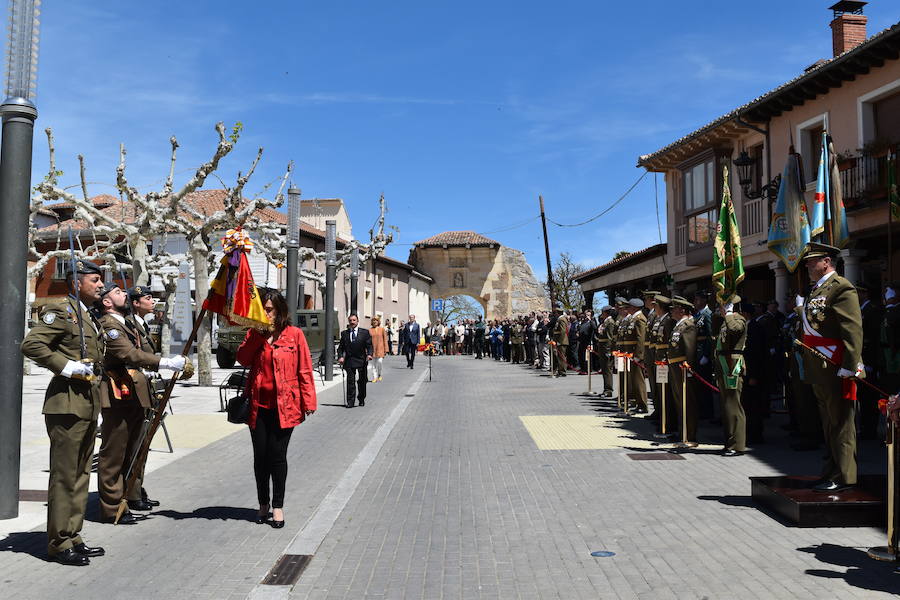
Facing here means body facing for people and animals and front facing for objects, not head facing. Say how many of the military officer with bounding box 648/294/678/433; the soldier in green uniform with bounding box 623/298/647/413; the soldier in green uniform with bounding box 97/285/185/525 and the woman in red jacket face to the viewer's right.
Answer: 1

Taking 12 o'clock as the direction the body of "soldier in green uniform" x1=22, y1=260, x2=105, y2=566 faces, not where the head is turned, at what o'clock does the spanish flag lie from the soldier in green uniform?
The spanish flag is roughly at 11 o'clock from the soldier in green uniform.

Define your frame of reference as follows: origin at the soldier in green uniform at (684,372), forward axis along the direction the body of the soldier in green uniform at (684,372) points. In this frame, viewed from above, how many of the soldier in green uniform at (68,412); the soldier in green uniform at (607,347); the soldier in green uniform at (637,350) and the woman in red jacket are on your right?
2

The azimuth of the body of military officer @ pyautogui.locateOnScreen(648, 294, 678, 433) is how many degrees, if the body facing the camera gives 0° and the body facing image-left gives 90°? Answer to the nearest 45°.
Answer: approximately 90°

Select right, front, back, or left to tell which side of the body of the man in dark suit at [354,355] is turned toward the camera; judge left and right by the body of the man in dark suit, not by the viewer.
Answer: front

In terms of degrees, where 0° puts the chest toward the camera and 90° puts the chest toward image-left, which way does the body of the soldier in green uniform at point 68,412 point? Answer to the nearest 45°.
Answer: approximately 270°

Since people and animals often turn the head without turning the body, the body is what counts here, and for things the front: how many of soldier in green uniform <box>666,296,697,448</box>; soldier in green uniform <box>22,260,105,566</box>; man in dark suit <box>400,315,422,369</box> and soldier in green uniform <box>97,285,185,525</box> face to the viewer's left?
1

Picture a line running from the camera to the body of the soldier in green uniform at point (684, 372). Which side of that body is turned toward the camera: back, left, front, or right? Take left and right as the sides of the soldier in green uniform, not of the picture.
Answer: left

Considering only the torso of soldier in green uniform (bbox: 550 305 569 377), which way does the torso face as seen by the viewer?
to the viewer's left

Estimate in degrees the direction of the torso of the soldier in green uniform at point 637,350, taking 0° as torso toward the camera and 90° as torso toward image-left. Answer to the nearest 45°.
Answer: approximately 90°

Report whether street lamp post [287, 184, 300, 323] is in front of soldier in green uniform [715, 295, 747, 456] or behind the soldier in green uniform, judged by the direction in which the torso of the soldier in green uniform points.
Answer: in front

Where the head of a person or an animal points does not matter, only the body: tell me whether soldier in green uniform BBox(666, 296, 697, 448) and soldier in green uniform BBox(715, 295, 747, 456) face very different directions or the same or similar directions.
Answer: same or similar directions

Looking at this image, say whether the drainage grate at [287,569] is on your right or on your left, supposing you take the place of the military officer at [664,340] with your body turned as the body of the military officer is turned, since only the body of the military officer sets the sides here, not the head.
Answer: on your left

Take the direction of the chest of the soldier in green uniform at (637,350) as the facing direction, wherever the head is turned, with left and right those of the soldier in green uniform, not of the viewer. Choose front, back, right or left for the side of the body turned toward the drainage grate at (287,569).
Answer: left

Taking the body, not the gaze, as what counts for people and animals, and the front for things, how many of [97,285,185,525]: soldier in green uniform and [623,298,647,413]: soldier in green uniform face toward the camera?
0

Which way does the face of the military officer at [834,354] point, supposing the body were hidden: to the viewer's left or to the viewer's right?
to the viewer's left

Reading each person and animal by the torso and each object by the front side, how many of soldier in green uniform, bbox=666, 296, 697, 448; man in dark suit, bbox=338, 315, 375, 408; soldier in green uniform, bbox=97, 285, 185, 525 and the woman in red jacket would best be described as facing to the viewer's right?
1
